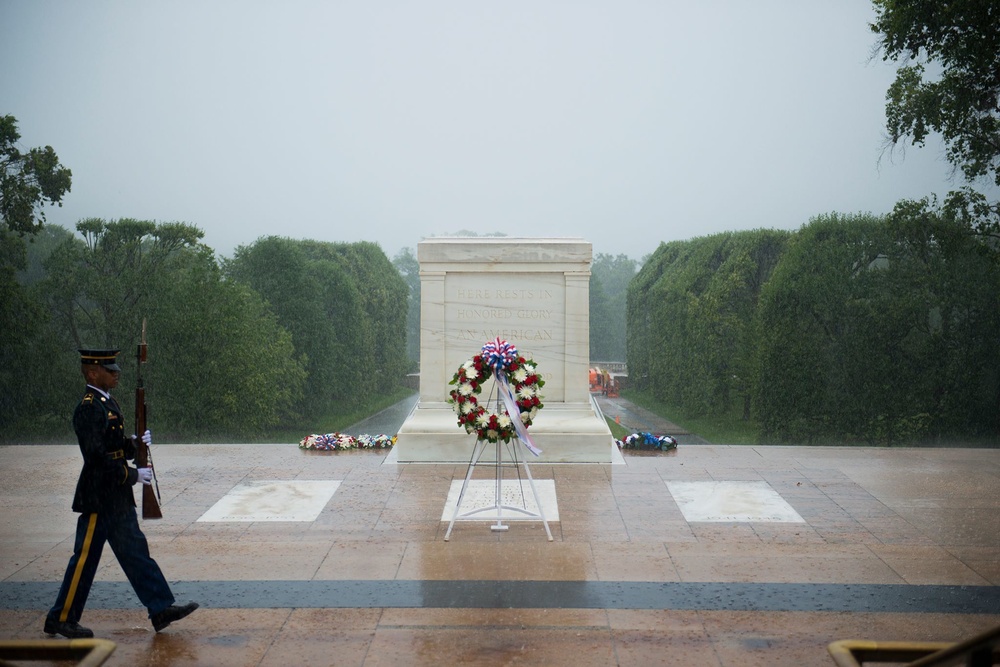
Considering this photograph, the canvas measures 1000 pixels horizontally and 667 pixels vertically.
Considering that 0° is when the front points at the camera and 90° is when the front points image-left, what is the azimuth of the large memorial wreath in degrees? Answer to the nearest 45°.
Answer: approximately 0°

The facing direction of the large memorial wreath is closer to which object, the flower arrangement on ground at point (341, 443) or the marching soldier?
the marching soldier

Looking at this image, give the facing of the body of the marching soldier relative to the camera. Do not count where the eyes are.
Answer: to the viewer's right

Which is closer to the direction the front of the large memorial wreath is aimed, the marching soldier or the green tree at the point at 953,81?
the marching soldier

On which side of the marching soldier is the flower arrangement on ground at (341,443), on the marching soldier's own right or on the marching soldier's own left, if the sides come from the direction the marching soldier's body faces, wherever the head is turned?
on the marching soldier's own left

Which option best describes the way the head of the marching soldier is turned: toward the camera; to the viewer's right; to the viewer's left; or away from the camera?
to the viewer's right

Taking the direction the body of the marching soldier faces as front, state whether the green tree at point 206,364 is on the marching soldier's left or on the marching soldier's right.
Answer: on the marching soldier's left

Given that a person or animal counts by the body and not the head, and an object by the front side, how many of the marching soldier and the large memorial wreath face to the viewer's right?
1

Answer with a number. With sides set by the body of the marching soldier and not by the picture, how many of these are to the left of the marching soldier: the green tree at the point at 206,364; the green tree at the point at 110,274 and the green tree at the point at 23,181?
3
